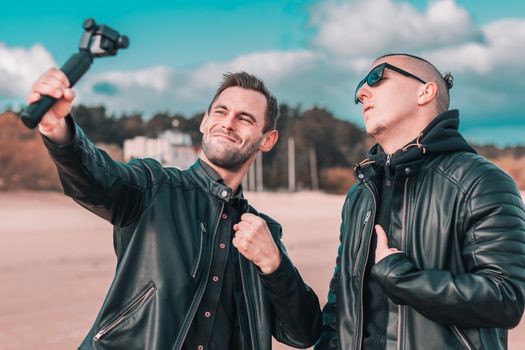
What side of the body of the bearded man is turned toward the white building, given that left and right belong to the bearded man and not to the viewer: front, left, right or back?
back

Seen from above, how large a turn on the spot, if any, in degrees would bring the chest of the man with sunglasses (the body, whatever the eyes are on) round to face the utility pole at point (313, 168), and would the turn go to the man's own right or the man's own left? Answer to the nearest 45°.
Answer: approximately 135° to the man's own right

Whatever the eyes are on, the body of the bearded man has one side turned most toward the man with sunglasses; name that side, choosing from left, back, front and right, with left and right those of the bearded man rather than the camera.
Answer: left

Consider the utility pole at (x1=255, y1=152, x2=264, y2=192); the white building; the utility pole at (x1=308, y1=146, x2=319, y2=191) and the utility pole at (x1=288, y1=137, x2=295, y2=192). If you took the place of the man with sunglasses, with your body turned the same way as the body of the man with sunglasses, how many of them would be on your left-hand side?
0

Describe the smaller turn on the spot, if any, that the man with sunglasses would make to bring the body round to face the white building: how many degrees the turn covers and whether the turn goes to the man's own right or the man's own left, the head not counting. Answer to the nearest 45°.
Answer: approximately 90° to the man's own right

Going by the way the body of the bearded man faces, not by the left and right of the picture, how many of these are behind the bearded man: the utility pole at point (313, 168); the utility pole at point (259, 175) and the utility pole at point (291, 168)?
3

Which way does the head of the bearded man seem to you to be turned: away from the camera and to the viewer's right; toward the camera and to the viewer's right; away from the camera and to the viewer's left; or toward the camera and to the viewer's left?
toward the camera and to the viewer's left

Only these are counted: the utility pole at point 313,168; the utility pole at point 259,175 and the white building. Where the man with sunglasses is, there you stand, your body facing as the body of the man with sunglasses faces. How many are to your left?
0

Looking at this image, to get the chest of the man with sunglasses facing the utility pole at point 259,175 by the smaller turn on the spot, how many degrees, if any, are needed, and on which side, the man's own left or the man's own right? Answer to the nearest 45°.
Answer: approximately 135° to the man's own right

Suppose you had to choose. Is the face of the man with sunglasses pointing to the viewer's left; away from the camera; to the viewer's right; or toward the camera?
to the viewer's left

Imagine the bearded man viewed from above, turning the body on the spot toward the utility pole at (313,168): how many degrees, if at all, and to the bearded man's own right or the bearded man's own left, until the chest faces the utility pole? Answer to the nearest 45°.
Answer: approximately 180°

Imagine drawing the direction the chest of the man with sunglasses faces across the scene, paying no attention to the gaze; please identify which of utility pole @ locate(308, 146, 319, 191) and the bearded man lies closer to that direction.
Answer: the bearded man

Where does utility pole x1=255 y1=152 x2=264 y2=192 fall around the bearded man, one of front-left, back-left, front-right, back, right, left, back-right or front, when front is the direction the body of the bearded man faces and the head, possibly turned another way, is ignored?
back

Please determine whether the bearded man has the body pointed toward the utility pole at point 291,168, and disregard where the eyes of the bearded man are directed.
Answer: no

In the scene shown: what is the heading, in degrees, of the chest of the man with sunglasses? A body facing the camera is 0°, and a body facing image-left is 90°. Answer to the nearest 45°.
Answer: approximately 45°

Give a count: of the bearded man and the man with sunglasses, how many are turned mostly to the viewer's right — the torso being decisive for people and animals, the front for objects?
0

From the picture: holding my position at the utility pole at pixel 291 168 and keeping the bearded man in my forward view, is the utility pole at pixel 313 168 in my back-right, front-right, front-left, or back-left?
back-left

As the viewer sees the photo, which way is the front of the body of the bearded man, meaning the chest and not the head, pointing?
toward the camera

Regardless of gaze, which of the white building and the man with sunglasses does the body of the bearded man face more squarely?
the man with sunglasses
